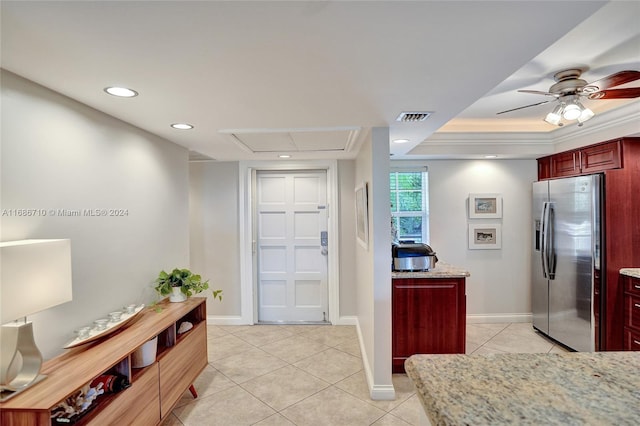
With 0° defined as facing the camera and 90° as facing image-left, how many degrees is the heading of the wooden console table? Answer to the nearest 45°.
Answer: approximately 315°

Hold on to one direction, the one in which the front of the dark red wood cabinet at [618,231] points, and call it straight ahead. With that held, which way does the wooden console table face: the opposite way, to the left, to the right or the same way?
the opposite way

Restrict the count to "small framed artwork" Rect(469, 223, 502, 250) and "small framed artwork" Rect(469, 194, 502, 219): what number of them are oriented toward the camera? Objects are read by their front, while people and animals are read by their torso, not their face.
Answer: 2

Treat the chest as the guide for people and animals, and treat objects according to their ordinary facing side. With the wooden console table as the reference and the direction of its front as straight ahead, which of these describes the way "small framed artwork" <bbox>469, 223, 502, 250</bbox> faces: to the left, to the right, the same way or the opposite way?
to the right

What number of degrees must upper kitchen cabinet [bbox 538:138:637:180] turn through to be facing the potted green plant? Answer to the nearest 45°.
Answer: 0° — it already faces it

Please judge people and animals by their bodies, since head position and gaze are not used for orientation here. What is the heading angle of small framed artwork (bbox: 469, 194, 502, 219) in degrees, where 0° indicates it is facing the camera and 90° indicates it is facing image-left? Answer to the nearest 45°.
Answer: approximately 0°

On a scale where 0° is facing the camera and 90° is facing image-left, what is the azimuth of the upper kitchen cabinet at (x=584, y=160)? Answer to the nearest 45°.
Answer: approximately 45°

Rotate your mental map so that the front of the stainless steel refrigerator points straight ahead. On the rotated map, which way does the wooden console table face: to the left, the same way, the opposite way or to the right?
the opposite way
